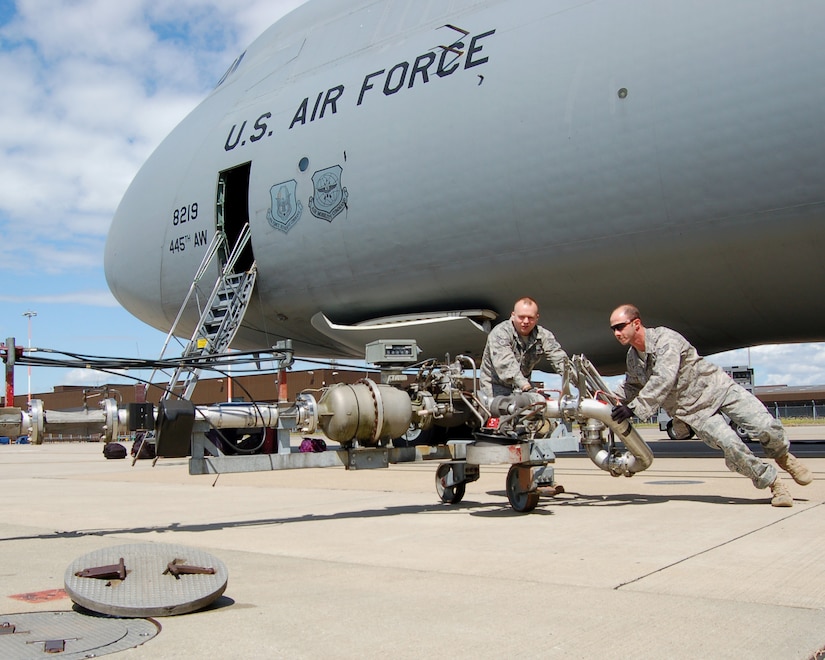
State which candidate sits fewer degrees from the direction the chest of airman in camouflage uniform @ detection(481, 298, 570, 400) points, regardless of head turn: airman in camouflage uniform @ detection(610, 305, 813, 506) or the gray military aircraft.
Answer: the airman in camouflage uniform

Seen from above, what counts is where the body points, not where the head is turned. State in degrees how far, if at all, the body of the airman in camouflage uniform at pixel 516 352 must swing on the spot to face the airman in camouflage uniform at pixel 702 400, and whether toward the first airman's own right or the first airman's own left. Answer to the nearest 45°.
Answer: approximately 45° to the first airman's own left

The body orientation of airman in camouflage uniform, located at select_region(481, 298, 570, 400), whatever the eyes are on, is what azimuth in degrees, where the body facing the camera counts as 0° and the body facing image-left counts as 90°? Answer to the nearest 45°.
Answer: approximately 315°

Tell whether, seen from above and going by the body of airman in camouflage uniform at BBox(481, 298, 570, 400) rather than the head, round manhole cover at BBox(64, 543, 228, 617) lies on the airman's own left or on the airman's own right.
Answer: on the airman's own right
